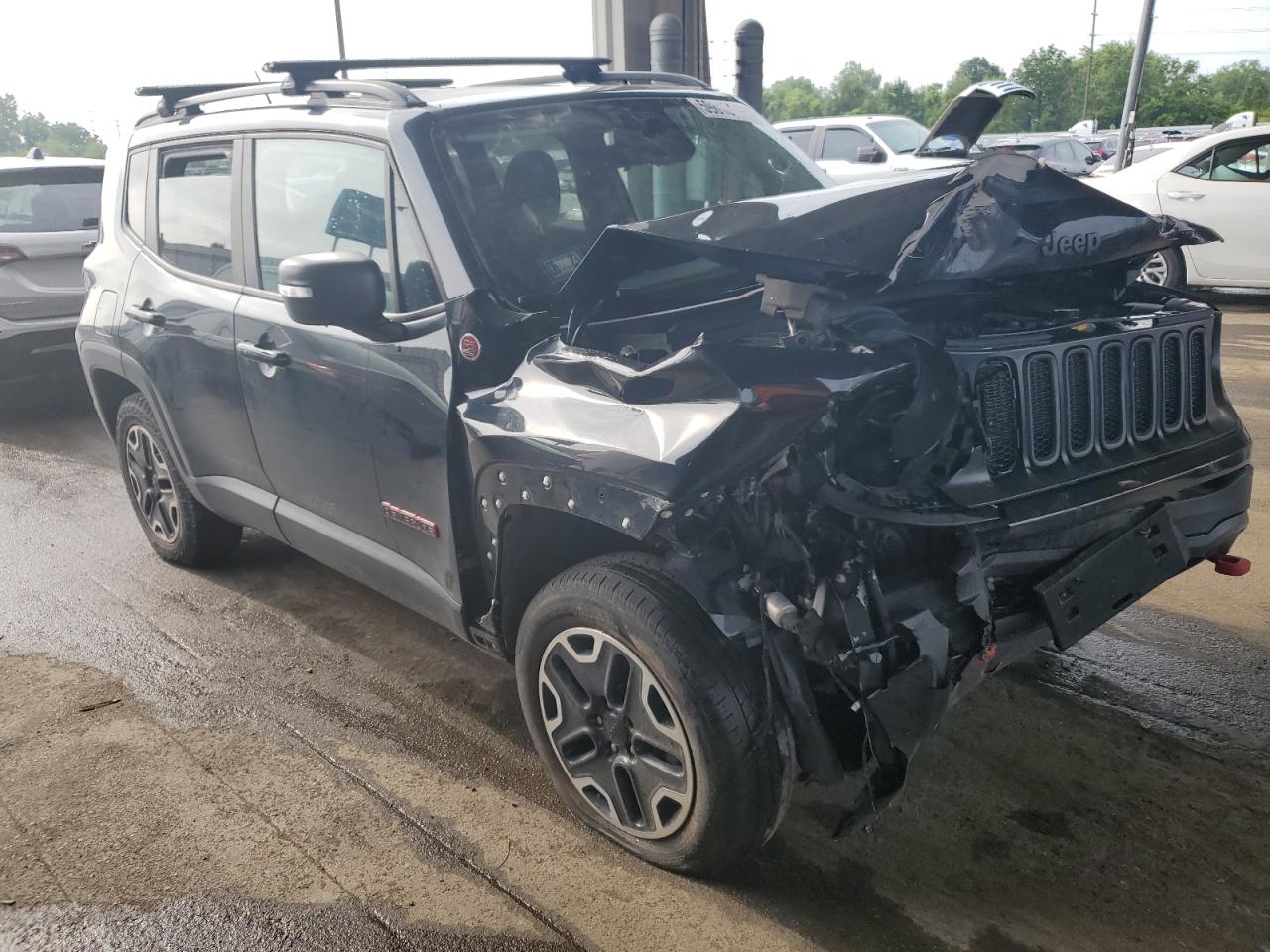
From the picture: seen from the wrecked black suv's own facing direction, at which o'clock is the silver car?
The silver car is roughly at 6 o'clock from the wrecked black suv.

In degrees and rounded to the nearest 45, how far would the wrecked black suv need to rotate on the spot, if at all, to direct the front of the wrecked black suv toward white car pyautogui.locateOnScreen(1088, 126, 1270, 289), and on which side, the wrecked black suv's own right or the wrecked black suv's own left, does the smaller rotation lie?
approximately 90° to the wrecked black suv's own left

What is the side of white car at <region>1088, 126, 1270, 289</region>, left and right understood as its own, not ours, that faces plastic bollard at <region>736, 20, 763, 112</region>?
back

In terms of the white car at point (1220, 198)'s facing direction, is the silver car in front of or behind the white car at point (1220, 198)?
behind

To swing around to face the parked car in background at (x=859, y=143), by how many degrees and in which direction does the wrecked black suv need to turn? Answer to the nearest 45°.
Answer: approximately 135° to its left

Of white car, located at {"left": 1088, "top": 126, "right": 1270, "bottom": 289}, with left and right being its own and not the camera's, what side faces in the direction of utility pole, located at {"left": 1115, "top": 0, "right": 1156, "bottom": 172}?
left

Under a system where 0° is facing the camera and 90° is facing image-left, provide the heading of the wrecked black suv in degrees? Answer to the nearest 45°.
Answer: approximately 315°

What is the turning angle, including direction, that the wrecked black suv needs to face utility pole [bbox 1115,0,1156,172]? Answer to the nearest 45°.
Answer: approximately 90° to its left

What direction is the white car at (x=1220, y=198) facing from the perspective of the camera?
to the viewer's right

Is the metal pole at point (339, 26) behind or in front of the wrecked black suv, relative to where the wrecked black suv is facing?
behind
